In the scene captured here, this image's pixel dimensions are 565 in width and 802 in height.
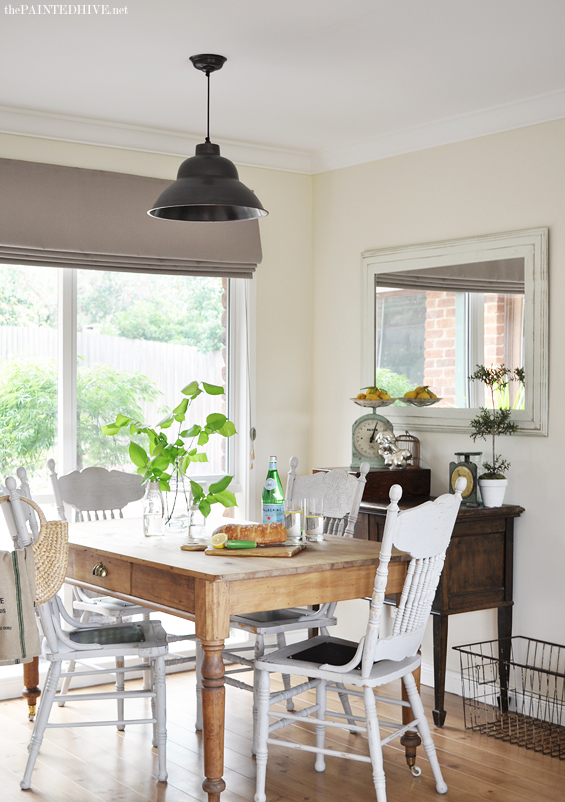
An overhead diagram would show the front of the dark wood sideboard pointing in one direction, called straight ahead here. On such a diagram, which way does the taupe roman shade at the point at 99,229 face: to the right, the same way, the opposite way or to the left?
to the left

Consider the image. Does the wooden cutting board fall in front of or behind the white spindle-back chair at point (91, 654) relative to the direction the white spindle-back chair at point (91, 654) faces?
in front

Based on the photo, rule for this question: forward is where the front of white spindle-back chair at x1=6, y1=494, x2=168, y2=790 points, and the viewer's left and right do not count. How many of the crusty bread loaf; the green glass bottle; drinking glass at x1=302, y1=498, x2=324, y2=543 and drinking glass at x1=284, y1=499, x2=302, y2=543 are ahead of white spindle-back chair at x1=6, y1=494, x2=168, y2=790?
4

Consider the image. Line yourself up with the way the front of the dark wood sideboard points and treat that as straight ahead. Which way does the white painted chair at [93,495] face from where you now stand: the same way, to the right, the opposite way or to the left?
to the left

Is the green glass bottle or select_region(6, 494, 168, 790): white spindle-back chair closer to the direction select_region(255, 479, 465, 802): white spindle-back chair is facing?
the white spindle-back chair

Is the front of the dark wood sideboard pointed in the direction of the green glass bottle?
yes

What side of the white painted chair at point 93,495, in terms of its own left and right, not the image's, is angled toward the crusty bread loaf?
front

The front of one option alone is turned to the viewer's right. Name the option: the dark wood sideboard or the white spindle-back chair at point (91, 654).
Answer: the white spindle-back chair

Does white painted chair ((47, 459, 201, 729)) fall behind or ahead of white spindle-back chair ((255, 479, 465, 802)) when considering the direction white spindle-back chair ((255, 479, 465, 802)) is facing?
ahead

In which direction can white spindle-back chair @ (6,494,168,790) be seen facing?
to the viewer's right

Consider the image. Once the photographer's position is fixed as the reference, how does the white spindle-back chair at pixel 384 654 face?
facing away from the viewer and to the left of the viewer

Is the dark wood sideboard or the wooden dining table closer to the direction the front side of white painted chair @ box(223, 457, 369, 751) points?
the wooden dining table
